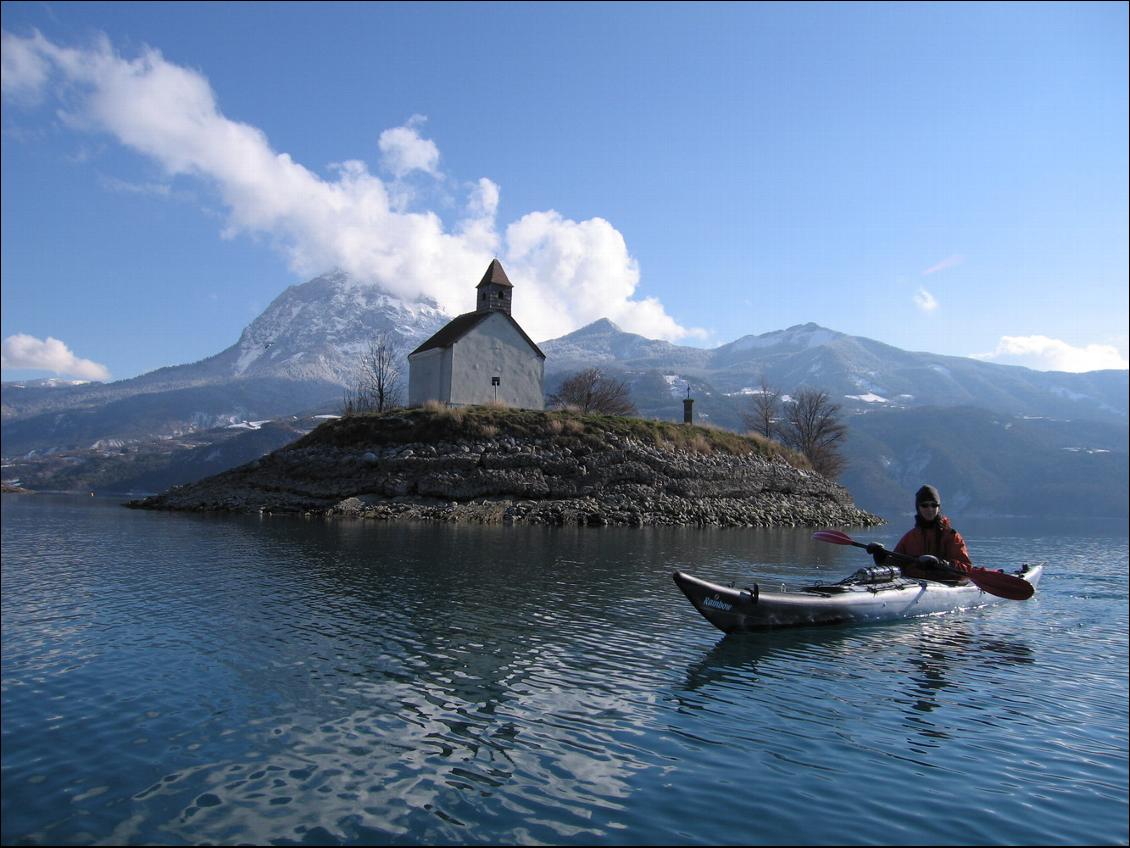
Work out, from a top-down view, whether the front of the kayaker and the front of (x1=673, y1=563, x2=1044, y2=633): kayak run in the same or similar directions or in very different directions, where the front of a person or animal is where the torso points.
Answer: same or similar directions

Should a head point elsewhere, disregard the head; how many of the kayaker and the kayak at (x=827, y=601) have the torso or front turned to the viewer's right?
0

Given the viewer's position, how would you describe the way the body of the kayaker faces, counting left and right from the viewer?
facing the viewer and to the left of the viewer

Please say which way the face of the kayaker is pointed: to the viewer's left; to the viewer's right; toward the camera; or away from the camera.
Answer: toward the camera
